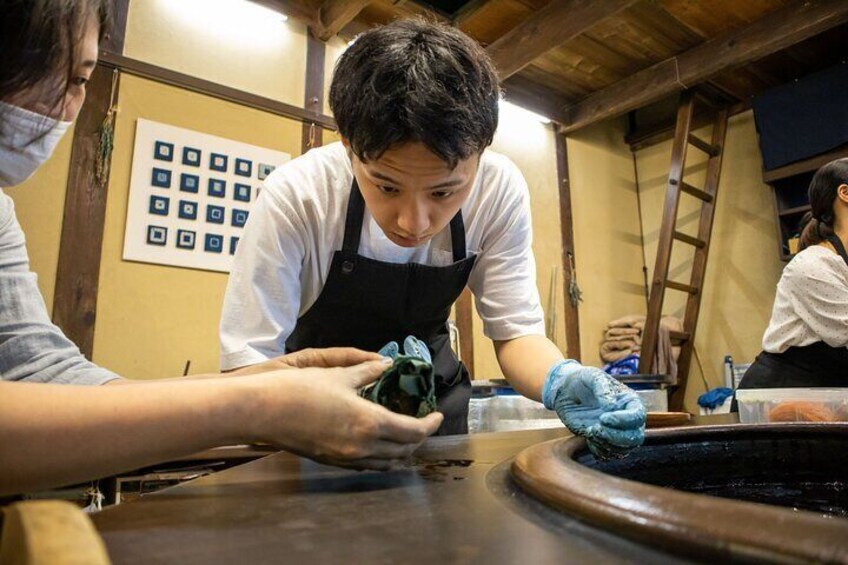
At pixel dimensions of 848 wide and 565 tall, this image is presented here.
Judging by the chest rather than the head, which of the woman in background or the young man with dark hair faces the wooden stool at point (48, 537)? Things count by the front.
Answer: the young man with dark hair

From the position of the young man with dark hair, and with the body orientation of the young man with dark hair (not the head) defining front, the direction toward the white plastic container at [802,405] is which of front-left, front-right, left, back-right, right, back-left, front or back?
left

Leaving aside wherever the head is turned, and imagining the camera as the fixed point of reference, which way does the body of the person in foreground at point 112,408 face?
to the viewer's right

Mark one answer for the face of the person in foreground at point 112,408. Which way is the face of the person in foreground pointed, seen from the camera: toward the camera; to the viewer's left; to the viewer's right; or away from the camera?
to the viewer's right

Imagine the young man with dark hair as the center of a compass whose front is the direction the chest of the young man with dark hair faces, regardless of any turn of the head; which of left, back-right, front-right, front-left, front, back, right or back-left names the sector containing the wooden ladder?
back-left

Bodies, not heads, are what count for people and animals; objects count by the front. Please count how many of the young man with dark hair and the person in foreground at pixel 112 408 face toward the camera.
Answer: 1

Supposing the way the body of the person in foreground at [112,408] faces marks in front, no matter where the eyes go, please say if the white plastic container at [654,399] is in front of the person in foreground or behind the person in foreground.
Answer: in front

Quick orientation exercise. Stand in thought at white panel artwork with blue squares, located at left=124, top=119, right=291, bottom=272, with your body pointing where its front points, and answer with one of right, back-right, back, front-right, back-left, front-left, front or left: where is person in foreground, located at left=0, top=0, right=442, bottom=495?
front-right
